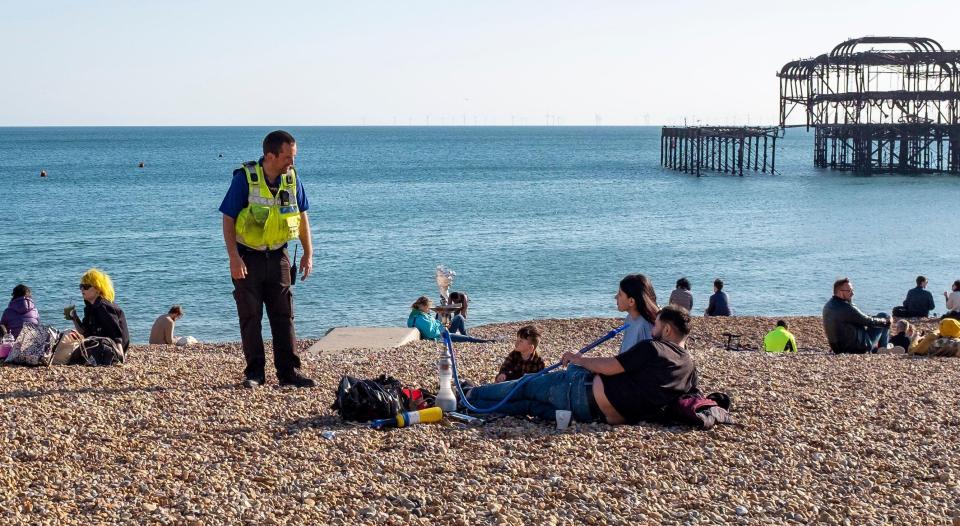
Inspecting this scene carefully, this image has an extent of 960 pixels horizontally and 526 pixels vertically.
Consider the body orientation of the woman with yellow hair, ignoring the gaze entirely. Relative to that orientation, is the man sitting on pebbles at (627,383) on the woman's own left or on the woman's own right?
on the woman's own left

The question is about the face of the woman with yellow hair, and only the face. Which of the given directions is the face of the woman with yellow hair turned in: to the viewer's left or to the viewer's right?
to the viewer's left

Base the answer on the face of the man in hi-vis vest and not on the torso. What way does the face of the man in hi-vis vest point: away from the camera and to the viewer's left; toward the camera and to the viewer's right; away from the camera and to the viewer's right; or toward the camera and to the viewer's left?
toward the camera and to the viewer's right

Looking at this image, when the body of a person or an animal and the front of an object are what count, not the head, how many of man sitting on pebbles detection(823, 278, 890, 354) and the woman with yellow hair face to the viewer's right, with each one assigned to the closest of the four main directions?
1

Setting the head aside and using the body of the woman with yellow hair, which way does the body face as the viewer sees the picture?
to the viewer's left

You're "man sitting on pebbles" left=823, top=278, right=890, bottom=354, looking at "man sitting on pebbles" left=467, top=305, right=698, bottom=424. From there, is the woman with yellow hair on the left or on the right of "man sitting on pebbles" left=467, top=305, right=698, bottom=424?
right

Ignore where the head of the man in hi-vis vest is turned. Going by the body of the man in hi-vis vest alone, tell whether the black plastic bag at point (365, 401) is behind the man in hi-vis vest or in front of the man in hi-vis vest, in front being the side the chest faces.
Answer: in front

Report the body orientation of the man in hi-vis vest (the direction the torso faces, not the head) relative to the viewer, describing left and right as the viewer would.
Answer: facing the viewer and to the right of the viewer

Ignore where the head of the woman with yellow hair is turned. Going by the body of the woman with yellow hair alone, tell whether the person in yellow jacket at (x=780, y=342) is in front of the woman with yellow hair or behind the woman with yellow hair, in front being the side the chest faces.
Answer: behind

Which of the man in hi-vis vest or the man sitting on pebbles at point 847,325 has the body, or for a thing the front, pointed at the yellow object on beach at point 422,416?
the man in hi-vis vest

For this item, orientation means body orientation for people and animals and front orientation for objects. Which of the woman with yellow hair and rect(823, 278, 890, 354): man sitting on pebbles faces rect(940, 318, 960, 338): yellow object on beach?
the man sitting on pebbles

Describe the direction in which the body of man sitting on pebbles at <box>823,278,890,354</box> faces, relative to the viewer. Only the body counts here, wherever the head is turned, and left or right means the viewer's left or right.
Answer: facing to the right of the viewer

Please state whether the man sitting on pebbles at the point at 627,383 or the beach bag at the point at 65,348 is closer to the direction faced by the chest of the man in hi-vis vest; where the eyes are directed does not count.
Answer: the man sitting on pebbles

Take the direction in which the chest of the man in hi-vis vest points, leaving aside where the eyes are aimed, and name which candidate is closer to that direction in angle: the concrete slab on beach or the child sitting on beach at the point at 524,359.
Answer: the child sitting on beach

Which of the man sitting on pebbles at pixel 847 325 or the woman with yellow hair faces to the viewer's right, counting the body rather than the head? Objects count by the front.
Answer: the man sitting on pebbles

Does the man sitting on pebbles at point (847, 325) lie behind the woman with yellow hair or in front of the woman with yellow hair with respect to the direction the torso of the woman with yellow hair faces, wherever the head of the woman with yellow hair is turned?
behind

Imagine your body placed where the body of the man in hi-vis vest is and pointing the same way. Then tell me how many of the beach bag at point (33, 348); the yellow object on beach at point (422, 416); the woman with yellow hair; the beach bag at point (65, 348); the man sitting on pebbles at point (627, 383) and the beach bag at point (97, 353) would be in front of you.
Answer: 2
